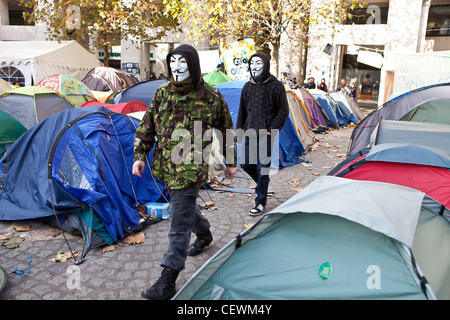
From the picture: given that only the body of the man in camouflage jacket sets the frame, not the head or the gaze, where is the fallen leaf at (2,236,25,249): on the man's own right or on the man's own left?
on the man's own right

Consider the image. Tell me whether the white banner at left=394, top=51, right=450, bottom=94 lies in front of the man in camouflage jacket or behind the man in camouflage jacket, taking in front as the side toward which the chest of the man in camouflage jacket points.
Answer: behind

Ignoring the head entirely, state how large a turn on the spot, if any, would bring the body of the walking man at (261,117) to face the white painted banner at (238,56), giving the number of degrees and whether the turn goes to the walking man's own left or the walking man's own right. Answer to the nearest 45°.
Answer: approximately 135° to the walking man's own right

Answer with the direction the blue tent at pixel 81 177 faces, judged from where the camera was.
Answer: facing the viewer and to the right of the viewer

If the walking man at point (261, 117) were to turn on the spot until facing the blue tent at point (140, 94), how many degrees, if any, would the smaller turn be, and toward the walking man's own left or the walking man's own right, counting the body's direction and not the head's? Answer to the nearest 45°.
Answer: approximately 90° to the walking man's own right

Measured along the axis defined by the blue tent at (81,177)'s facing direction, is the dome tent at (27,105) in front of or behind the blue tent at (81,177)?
behind

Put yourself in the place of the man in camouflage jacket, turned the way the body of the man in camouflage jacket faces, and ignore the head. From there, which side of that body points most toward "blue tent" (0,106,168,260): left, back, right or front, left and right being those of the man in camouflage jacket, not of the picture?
right

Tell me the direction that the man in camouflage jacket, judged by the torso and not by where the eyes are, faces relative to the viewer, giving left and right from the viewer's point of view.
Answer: facing the viewer and to the left of the viewer
